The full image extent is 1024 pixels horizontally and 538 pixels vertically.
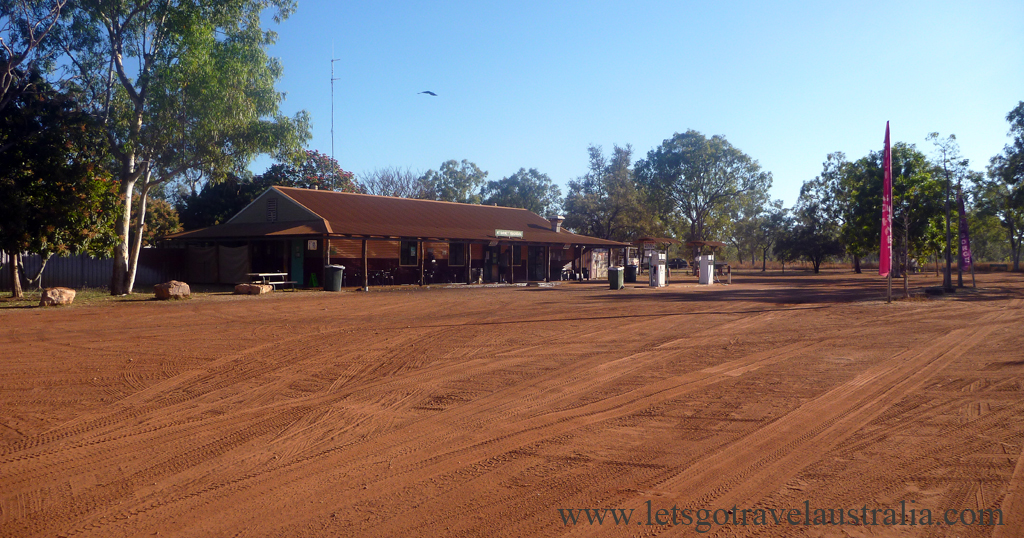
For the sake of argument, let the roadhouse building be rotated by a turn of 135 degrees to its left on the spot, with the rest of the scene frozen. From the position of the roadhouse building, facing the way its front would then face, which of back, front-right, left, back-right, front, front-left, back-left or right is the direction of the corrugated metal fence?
left

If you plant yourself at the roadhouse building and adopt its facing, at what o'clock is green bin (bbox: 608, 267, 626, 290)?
The green bin is roughly at 11 o'clock from the roadhouse building.

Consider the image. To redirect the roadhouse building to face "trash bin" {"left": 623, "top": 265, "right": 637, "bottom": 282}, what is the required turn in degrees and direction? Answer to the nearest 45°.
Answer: approximately 45° to its left

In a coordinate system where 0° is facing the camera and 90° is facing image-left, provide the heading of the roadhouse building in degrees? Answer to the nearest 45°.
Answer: approximately 315°

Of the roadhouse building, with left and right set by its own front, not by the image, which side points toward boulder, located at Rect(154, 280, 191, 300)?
right

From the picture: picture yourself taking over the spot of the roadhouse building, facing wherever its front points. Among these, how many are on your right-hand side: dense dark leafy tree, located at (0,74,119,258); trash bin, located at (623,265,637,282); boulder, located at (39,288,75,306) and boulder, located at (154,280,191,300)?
3

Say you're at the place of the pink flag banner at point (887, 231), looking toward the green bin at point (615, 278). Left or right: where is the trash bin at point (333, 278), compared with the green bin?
left

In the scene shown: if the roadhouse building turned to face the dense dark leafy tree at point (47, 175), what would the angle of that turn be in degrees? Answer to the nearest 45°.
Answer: approximately 90° to its right
